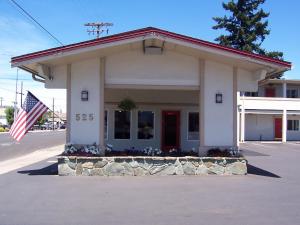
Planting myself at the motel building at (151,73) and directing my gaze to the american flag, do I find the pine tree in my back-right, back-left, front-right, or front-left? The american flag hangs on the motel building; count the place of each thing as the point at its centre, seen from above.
back-right

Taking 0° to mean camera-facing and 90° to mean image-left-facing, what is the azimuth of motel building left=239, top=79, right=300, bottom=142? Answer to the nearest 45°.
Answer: approximately 0°

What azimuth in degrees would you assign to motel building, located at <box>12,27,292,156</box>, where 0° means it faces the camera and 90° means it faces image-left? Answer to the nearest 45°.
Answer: approximately 0°

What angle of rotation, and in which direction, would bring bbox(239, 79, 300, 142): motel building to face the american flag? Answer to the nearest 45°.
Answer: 0° — it already faces it

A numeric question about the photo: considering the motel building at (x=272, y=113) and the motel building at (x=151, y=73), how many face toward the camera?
2

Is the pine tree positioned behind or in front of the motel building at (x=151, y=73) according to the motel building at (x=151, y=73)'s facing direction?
behind

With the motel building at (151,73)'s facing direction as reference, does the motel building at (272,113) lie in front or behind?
behind
